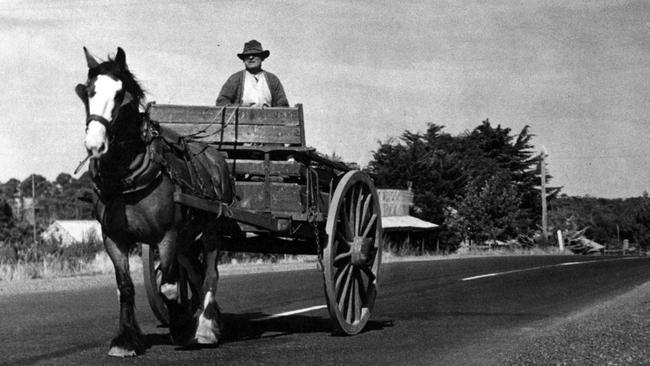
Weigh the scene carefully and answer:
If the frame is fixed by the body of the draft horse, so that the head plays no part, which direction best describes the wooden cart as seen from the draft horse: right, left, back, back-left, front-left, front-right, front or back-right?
back

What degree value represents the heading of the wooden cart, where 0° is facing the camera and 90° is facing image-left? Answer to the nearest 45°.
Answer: approximately 45°

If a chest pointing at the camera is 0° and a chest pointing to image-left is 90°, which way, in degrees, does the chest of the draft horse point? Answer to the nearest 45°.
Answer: approximately 45°

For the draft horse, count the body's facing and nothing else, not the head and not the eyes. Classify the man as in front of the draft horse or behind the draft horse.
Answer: behind
